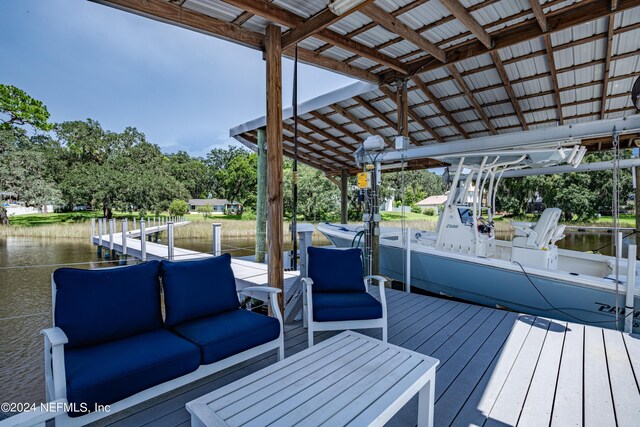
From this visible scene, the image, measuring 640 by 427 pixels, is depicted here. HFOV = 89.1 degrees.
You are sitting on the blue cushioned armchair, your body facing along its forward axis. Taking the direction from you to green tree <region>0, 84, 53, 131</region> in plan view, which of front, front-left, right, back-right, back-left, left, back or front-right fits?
back-right

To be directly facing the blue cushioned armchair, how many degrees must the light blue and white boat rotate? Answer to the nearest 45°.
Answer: approximately 90° to its left

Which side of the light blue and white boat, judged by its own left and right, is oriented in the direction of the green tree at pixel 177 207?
front

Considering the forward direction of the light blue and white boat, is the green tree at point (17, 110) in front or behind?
in front

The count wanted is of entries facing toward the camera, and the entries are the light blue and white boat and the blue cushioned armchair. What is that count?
1

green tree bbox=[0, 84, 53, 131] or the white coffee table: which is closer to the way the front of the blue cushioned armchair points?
the white coffee table

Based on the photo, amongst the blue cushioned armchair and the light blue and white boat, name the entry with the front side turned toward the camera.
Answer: the blue cushioned armchair

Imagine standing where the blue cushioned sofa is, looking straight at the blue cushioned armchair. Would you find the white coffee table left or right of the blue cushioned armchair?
right

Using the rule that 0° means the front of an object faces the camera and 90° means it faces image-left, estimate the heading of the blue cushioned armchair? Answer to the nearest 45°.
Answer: approximately 0°

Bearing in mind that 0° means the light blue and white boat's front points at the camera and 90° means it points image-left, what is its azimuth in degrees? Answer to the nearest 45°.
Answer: approximately 135°

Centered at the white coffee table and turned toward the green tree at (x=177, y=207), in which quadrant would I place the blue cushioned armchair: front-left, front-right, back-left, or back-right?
front-right

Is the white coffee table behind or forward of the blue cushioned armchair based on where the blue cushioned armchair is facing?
forward

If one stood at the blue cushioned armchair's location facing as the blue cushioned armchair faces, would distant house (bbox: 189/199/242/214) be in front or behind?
behind

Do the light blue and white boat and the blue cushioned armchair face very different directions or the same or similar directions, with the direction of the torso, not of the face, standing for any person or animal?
very different directions
